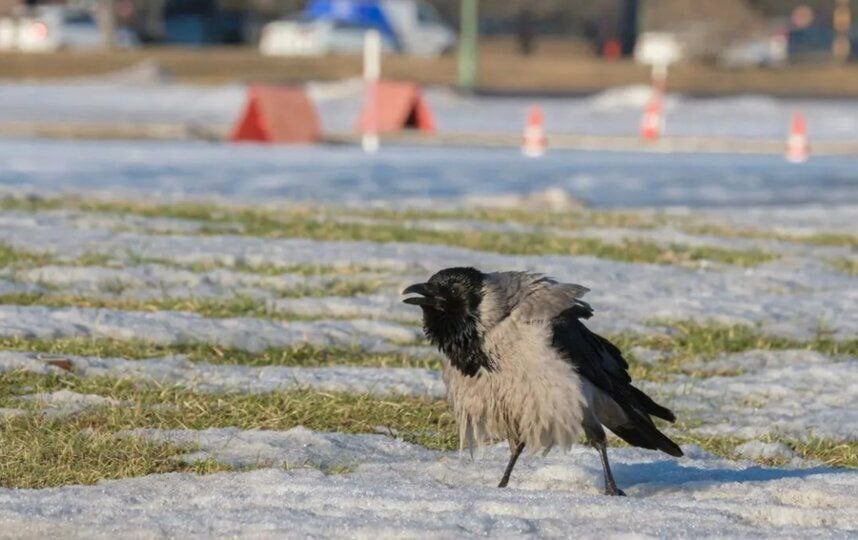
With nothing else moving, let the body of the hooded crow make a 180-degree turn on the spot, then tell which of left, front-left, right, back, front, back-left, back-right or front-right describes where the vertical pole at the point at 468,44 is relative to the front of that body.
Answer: front-left

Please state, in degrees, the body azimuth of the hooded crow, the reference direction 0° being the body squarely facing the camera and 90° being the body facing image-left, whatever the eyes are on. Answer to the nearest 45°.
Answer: approximately 45°

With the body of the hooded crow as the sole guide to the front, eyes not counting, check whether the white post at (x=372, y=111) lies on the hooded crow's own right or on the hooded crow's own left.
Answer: on the hooded crow's own right

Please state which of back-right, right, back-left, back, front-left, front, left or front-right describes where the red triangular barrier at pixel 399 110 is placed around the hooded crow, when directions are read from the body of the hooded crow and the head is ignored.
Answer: back-right

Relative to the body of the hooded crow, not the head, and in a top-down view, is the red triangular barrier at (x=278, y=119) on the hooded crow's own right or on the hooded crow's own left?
on the hooded crow's own right
